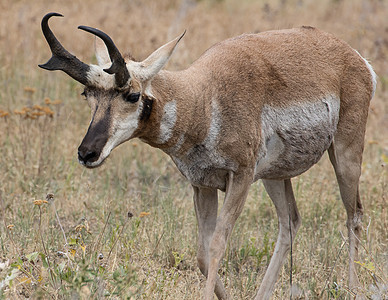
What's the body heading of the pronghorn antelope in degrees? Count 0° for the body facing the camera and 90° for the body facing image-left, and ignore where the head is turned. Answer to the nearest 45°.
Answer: approximately 45°
